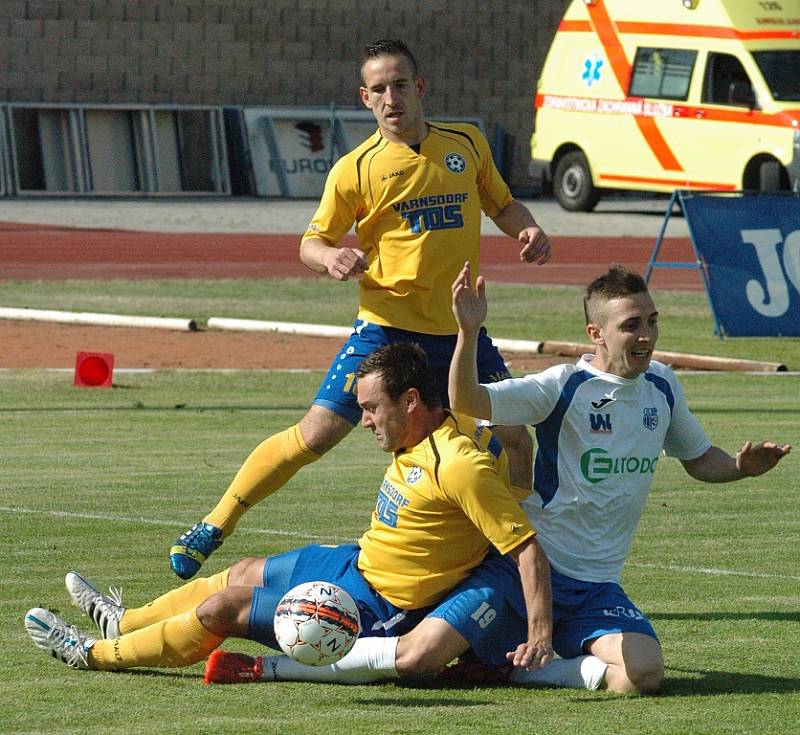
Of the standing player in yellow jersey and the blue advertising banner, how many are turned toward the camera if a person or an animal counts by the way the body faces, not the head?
2

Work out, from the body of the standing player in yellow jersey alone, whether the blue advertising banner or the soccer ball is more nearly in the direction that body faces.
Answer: the soccer ball

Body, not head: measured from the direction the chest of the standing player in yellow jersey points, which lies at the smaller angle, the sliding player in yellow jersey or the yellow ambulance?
the sliding player in yellow jersey

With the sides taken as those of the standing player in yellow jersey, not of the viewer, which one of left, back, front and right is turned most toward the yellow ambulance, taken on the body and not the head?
back

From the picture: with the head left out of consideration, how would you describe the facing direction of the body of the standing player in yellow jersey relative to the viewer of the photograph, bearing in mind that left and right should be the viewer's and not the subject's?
facing the viewer

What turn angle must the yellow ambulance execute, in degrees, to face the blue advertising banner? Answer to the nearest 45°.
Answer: approximately 45° to its right

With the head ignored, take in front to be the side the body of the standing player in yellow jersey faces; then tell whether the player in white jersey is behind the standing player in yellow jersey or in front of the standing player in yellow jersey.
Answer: in front

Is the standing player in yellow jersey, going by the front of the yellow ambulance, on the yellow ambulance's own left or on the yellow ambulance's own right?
on the yellow ambulance's own right

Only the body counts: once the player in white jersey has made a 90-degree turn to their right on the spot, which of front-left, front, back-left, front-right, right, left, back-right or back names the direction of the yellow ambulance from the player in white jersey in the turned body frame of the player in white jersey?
back-right

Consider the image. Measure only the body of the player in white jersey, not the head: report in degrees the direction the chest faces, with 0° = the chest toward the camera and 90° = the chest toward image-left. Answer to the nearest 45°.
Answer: approximately 315°

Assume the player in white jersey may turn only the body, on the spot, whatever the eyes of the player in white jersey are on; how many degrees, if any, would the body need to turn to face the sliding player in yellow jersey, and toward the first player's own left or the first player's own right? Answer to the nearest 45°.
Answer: approximately 90° to the first player's own right

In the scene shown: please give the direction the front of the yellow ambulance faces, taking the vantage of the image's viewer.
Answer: facing the viewer and to the right of the viewer

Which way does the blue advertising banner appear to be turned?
toward the camera

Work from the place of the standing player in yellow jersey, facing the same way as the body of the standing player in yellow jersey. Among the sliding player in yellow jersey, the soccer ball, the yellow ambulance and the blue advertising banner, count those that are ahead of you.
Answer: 2

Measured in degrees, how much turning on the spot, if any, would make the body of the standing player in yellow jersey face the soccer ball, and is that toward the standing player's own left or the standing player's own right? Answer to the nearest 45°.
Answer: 0° — they already face it

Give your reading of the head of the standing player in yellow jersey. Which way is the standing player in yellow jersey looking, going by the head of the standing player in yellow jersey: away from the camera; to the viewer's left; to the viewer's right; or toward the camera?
toward the camera

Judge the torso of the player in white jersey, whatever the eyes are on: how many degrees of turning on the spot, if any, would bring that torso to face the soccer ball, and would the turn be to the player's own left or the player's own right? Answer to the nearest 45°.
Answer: approximately 90° to the player's own right
